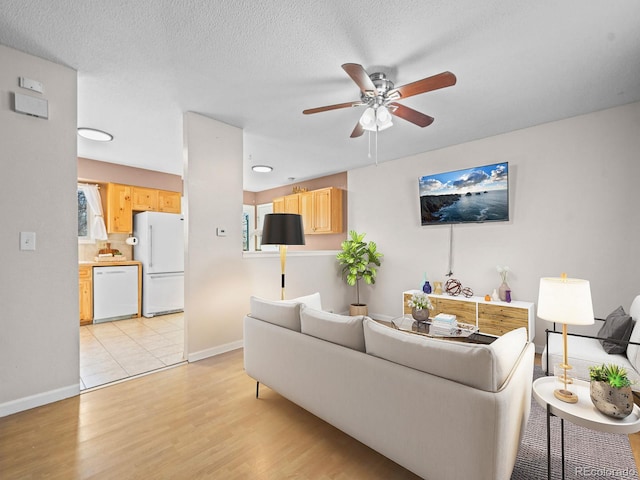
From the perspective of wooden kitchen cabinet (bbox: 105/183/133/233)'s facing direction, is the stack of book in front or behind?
in front

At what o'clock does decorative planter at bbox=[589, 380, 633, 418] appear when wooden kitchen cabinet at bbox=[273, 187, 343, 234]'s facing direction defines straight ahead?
The decorative planter is roughly at 10 o'clock from the wooden kitchen cabinet.

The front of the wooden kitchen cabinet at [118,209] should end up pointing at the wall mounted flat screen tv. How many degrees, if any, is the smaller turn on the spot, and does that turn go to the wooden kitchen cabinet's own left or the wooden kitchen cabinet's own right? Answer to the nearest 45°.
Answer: approximately 45° to the wooden kitchen cabinet's own left

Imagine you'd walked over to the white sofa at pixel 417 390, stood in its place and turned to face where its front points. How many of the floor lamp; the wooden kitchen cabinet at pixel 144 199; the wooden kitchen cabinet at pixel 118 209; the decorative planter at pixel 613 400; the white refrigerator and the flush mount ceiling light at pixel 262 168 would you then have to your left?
5

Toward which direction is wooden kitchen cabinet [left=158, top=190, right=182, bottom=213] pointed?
toward the camera

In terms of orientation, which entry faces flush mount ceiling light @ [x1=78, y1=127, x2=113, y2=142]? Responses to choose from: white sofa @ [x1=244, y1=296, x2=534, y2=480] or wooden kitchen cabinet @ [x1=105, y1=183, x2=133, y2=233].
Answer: the wooden kitchen cabinet

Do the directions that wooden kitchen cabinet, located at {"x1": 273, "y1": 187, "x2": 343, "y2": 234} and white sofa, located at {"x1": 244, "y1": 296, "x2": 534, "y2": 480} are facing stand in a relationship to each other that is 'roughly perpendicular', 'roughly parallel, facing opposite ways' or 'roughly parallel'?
roughly parallel, facing opposite ways

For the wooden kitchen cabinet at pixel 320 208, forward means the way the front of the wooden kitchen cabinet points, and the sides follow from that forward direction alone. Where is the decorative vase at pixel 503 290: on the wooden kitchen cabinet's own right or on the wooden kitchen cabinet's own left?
on the wooden kitchen cabinet's own left

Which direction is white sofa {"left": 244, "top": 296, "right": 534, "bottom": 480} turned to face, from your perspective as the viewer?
facing away from the viewer and to the right of the viewer

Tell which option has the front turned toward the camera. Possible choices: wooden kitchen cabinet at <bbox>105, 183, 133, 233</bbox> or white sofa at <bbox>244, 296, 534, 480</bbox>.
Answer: the wooden kitchen cabinet

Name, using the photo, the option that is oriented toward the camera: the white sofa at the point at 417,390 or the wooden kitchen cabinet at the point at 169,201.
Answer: the wooden kitchen cabinet

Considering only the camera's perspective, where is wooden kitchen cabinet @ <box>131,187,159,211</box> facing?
facing the viewer

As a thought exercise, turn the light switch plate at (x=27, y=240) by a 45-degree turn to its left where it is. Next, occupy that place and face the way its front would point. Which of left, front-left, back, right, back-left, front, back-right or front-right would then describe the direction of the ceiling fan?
front

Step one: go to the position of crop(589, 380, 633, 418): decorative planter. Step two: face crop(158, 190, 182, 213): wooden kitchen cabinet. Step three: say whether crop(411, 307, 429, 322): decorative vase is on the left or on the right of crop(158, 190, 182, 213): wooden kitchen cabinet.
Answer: right

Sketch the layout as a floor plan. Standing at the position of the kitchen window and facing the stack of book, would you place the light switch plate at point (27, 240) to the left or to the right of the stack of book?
right

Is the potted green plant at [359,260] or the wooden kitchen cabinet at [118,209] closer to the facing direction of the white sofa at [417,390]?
the potted green plant
